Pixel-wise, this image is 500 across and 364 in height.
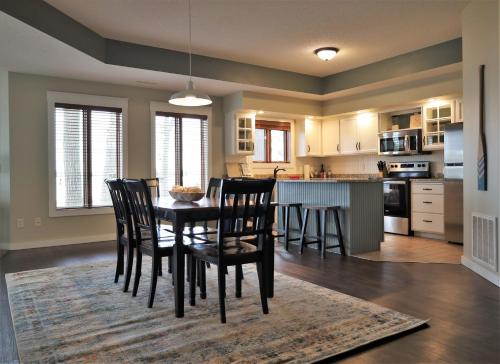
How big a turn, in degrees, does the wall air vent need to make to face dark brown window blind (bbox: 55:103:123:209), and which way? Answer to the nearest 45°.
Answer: approximately 45° to its right

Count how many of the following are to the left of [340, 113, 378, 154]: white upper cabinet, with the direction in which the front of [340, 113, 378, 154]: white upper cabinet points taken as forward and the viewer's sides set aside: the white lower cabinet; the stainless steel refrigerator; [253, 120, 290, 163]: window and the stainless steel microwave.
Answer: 3

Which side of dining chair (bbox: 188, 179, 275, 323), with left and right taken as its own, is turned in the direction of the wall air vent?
right

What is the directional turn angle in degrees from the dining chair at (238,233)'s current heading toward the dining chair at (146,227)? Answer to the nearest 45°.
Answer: approximately 45° to its left

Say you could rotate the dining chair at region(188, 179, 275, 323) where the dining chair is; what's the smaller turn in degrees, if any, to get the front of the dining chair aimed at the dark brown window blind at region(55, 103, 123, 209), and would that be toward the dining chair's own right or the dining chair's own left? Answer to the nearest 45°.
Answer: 0° — it already faces it

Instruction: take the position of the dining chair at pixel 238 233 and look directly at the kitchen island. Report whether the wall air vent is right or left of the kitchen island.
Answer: right

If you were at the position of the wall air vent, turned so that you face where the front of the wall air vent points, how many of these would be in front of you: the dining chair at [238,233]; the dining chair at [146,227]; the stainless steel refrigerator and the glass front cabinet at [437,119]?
2

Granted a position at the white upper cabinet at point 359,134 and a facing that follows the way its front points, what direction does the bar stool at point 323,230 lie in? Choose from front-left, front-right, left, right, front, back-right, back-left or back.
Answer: front-left

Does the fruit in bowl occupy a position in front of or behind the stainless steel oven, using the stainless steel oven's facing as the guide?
in front

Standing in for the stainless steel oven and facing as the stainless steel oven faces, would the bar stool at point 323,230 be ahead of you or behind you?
ahead

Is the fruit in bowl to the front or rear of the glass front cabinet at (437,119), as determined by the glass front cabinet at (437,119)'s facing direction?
to the front

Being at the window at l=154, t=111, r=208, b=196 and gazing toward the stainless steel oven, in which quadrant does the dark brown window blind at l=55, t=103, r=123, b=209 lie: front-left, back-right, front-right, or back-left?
back-right

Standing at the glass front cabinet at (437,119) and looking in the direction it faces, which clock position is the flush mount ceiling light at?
The flush mount ceiling light is roughly at 12 o'clock from the glass front cabinet.

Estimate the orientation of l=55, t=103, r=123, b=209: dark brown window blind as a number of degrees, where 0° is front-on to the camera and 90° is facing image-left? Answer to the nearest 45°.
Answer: approximately 315°
